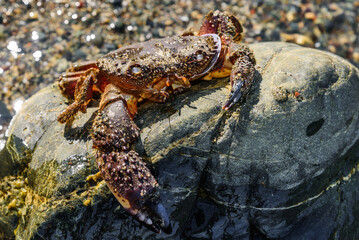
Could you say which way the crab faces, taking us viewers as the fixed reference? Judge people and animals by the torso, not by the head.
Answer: facing the viewer and to the right of the viewer
